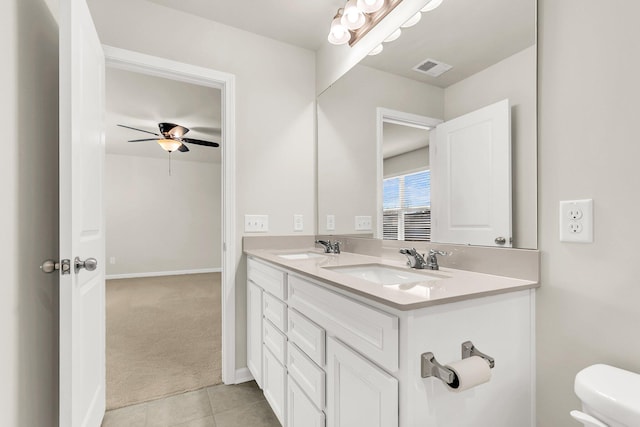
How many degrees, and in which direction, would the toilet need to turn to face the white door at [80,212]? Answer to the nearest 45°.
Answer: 0° — it already faces it

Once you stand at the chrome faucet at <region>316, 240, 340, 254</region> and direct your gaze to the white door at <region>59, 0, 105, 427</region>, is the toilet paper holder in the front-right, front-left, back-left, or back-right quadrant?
front-left

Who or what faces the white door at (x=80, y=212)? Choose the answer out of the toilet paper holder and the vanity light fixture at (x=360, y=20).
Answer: the vanity light fixture

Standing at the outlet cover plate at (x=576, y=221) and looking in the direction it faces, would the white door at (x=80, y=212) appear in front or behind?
in front

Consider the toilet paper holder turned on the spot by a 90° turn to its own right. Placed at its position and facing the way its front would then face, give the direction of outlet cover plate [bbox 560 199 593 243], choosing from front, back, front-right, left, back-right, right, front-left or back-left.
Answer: back

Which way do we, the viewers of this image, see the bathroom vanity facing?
facing the viewer and to the left of the viewer

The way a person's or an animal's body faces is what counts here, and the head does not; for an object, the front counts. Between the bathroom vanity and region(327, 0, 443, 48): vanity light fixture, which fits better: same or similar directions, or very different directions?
same or similar directions

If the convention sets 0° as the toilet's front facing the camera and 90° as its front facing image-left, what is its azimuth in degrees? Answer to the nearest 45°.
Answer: approximately 45°

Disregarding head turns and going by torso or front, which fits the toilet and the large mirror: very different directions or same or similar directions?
same or similar directions

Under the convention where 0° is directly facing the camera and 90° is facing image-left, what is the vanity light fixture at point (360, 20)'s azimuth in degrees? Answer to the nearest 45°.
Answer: approximately 45°
